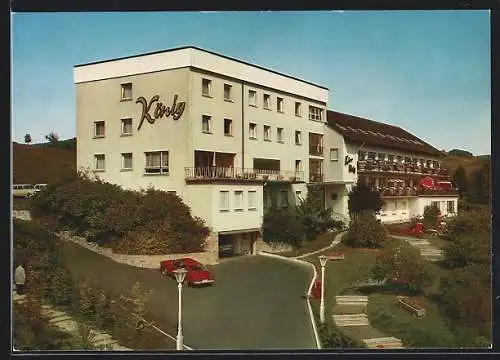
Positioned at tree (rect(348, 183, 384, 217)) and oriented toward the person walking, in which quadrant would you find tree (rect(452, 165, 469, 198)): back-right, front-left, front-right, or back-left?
back-right
